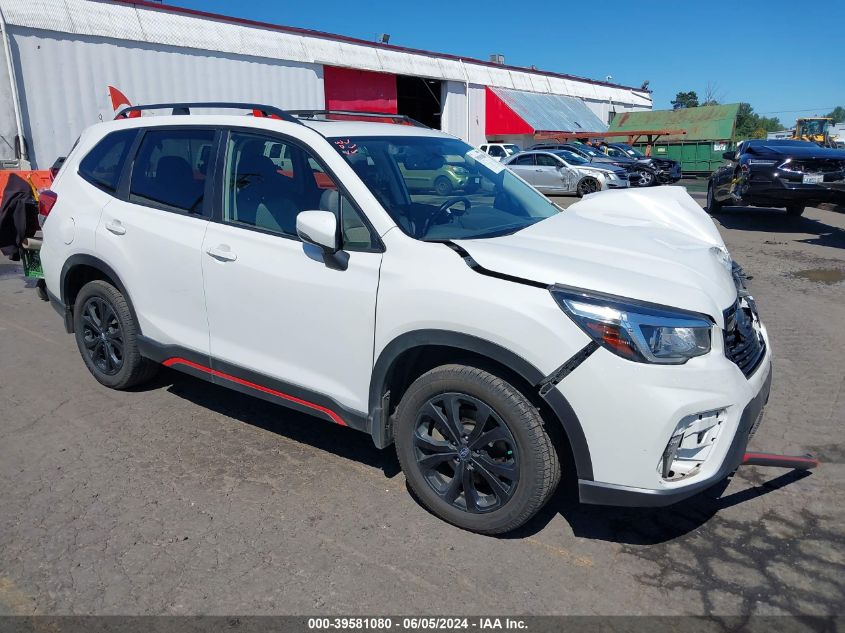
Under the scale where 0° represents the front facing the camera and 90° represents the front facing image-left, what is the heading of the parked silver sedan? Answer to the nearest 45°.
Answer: approximately 315°

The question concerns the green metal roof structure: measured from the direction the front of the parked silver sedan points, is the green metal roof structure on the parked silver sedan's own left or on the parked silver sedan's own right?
on the parked silver sedan's own left

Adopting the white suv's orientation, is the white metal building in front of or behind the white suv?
behind

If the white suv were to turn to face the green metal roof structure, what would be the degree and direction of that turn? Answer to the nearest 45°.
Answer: approximately 90° to its left

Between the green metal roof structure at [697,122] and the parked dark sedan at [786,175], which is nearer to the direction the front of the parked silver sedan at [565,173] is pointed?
the parked dark sedan

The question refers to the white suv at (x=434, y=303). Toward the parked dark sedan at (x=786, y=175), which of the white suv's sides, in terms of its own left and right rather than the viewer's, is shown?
left

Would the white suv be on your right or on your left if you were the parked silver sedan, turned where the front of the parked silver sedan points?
on your right

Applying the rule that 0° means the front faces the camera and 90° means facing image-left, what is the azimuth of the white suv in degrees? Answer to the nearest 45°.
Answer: approximately 315°
